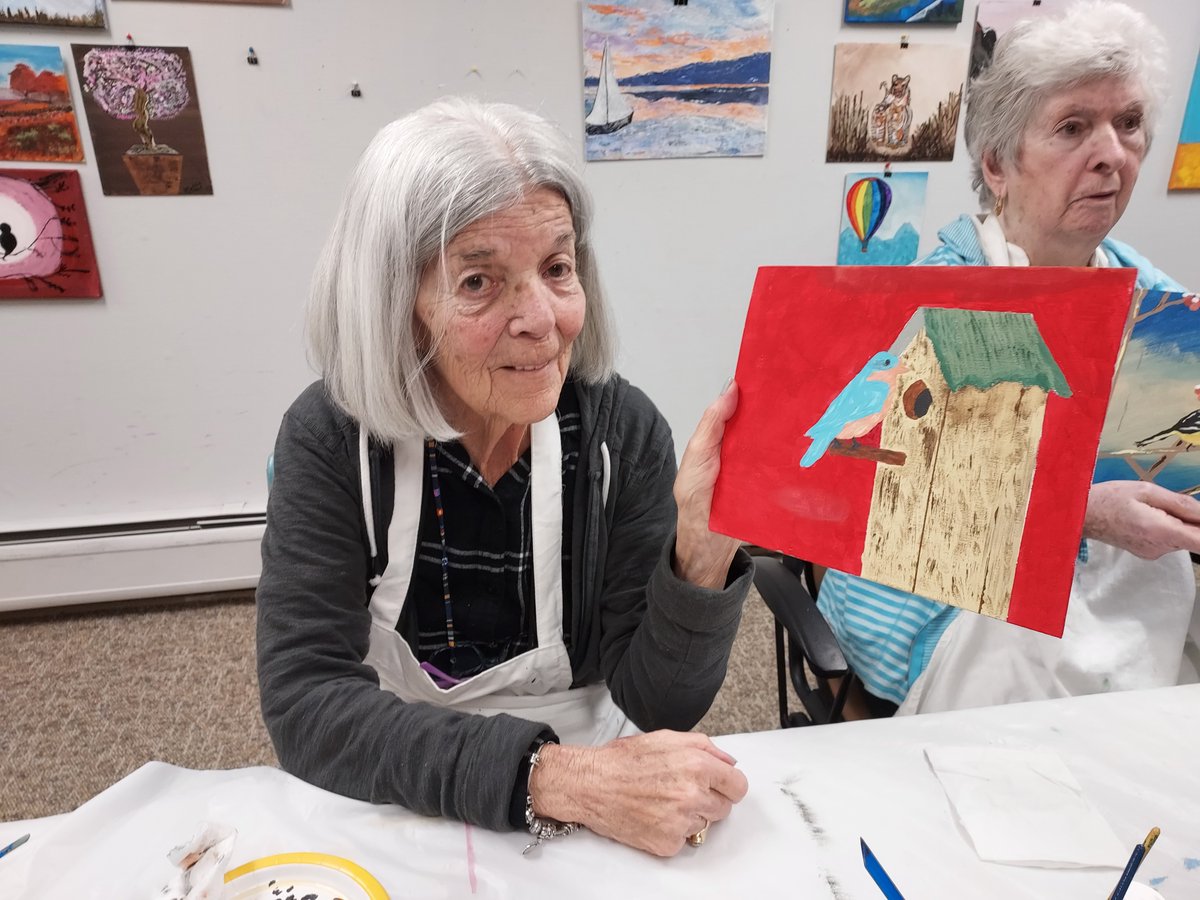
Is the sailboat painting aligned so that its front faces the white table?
yes

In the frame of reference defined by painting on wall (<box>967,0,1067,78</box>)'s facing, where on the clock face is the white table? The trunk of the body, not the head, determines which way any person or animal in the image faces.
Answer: The white table is roughly at 12 o'clock from the painting on wall.

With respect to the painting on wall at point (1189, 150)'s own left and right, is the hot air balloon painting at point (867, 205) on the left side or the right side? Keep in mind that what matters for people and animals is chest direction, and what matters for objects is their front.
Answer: on its right

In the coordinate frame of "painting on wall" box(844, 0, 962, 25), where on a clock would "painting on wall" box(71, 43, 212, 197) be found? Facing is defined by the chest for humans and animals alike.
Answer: "painting on wall" box(71, 43, 212, 197) is roughly at 2 o'clock from "painting on wall" box(844, 0, 962, 25).
